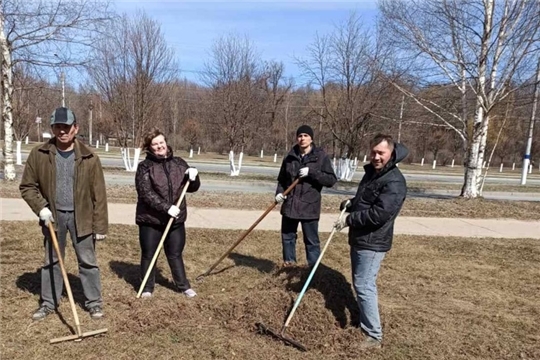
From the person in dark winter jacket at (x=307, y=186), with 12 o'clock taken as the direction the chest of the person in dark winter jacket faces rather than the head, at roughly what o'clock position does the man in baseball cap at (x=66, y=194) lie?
The man in baseball cap is roughly at 2 o'clock from the person in dark winter jacket.

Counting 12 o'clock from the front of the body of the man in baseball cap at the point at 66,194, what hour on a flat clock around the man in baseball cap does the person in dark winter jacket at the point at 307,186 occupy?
The person in dark winter jacket is roughly at 9 o'clock from the man in baseball cap.

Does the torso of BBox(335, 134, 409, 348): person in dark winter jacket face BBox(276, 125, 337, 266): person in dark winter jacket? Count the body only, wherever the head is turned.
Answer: no

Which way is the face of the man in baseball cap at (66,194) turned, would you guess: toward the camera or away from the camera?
toward the camera

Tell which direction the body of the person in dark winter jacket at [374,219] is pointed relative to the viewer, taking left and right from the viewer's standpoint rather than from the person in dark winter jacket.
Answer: facing the viewer and to the left of the viewer

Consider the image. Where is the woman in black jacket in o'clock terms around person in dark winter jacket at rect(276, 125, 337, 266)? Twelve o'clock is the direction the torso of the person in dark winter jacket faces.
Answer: The woman in black jacket is roughly at 2 o'clock from the person in dark winter jacket.

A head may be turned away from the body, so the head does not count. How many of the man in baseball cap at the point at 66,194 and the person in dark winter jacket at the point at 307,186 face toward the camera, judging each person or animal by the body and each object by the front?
2

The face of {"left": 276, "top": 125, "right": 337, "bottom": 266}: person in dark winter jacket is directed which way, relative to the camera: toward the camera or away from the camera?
toward the camera

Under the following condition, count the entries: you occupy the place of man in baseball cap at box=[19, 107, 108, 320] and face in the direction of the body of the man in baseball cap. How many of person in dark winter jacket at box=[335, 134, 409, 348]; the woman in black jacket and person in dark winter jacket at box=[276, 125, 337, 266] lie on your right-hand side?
0

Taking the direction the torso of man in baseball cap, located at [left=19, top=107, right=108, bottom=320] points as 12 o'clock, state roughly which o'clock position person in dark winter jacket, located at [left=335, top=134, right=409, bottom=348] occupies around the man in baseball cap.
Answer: The person in dark winter jacket is roughly at 10 o'clock from the man in baseball cap.

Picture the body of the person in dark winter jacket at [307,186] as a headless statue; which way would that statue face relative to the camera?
toward the camera

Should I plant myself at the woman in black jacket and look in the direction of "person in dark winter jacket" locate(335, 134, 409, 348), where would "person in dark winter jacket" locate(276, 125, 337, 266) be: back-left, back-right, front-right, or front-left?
front-left

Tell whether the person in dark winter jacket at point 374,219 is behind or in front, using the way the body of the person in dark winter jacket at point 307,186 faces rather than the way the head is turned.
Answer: in front

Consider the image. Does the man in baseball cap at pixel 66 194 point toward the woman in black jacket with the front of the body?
no

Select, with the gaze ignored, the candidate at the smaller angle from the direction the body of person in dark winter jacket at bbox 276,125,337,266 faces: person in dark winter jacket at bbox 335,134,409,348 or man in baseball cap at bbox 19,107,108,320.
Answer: the person in dark winter jacket

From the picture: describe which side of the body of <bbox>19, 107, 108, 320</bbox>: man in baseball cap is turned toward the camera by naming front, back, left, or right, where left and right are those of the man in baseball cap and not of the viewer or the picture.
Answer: front
